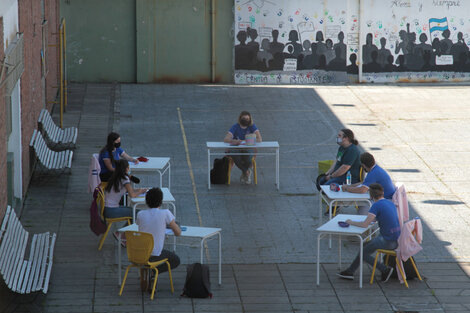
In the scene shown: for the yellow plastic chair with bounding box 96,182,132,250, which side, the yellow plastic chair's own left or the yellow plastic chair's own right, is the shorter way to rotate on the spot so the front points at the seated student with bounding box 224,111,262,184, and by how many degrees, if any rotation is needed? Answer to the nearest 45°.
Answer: approximately 45° to the yellow plastic chair's own left

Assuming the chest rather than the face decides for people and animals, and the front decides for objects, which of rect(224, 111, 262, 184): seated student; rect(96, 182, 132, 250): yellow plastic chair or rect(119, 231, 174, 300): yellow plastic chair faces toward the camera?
the seated student

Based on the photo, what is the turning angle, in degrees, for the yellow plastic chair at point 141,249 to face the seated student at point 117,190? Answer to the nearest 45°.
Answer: approximately 45° to its left

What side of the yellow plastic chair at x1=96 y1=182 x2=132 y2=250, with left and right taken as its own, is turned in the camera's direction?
right

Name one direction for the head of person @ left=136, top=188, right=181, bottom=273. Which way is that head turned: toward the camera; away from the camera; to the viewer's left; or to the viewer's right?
away from the camera

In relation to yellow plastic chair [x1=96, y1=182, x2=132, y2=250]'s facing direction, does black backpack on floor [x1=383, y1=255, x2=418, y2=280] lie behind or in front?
in front

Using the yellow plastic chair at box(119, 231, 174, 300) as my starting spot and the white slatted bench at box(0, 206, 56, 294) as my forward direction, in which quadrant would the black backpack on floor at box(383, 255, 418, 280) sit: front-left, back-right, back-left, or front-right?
back-right

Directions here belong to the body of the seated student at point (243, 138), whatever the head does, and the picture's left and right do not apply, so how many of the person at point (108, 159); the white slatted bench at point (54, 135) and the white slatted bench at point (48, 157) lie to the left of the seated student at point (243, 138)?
0

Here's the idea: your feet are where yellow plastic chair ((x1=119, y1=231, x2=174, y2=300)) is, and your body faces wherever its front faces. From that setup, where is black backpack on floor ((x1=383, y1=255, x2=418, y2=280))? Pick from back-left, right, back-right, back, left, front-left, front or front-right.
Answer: front-right

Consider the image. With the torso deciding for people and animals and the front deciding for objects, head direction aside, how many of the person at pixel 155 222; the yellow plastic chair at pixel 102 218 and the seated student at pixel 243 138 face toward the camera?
1

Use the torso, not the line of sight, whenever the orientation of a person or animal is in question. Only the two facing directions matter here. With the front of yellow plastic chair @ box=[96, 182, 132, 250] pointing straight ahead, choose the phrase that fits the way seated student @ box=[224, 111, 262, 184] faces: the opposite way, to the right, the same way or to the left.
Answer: to the right

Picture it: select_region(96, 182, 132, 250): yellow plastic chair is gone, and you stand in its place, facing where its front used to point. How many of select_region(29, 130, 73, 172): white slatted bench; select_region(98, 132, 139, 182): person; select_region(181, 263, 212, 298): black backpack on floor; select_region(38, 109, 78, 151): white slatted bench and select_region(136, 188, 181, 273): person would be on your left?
3

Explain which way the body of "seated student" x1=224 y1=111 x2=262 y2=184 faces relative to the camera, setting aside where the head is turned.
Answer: toward the camera

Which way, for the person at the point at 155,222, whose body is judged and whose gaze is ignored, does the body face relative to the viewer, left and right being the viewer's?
facing away from the viewer and to the right of the viewer

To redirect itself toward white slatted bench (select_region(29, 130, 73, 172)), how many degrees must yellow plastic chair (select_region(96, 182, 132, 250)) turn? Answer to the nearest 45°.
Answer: approximately 90° to its left

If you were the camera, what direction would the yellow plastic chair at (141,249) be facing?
facing away from the viewer and to the right of the viewer

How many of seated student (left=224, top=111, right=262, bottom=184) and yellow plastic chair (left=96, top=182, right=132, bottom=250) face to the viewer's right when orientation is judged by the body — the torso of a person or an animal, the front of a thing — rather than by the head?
1

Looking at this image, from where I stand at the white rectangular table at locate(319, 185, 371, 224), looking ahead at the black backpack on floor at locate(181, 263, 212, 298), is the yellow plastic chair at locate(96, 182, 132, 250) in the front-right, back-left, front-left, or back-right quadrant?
front-right

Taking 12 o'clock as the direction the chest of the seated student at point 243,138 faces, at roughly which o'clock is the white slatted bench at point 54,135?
The white slatted bench is roughly at 4 o'clock from the seated student.

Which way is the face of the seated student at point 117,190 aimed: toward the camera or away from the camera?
away from the camera

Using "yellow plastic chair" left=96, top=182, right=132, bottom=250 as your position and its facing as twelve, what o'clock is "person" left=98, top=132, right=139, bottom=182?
The person is roughly at 9 o'clock from the yellow plastic chair.
